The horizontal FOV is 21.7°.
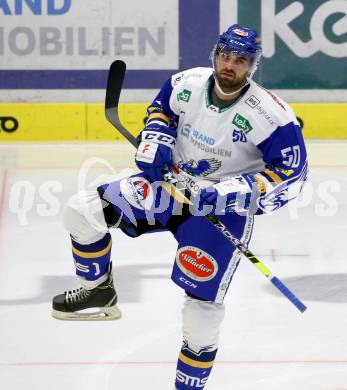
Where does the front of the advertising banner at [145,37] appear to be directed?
toward the camera

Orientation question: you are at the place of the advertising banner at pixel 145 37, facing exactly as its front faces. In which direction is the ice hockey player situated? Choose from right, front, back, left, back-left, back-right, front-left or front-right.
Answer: front

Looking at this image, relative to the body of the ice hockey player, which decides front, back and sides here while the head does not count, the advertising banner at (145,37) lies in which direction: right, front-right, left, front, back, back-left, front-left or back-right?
back-right

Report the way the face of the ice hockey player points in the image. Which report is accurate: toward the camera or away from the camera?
toward the camera

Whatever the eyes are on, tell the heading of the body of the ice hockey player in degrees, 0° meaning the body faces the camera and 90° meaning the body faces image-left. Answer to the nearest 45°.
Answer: approximately 45°

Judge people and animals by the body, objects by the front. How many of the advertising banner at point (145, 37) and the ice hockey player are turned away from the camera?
0
